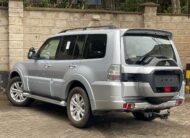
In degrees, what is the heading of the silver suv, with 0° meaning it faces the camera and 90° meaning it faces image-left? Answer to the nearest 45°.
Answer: approximately 135°

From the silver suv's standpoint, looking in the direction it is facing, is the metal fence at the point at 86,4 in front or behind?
in front
